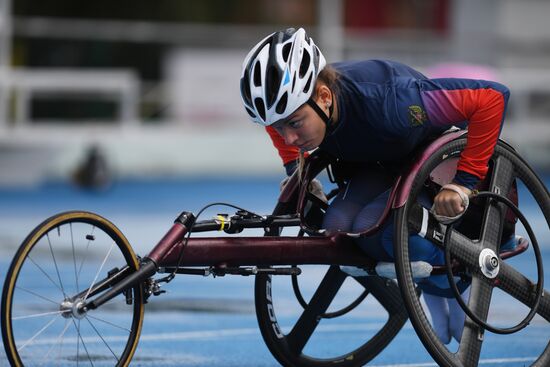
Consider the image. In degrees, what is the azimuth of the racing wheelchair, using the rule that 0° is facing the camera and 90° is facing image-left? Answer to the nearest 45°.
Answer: approximately 45°
